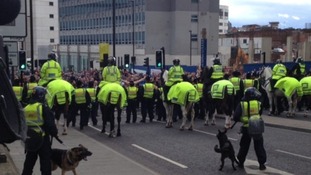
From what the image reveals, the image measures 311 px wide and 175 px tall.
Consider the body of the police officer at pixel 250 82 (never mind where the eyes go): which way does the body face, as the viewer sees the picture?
away from the camera

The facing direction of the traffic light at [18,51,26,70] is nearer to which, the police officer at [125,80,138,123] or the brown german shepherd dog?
the brown german shepherd dog

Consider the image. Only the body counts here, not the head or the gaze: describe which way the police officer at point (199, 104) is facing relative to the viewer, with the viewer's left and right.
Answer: facing away from the viewer

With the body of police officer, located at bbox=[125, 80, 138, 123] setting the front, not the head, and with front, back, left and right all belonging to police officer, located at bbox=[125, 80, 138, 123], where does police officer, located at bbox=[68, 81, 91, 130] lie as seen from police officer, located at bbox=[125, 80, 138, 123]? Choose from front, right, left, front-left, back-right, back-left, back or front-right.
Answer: back-left

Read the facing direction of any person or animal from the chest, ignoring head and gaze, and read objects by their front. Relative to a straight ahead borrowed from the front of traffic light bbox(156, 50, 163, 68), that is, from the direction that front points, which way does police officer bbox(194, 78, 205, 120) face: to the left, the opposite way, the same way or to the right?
the opposite way

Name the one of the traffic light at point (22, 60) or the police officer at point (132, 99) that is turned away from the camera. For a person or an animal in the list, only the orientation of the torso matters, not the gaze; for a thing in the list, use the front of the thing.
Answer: the police officer

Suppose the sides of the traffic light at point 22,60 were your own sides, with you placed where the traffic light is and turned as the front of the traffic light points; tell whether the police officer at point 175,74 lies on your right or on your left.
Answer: on your left

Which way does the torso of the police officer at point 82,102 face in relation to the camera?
away from the camera

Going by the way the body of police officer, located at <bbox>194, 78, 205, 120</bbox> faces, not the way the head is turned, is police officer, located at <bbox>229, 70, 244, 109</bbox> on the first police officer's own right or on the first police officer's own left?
on the first police officer's own right

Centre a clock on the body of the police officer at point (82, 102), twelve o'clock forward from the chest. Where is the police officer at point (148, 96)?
the police officer at point (148, 96) is roughly at 2 o'clock from the police officer at point (82, 102).

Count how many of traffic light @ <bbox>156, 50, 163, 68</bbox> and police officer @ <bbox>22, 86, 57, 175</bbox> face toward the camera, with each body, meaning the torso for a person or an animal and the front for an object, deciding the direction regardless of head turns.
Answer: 1

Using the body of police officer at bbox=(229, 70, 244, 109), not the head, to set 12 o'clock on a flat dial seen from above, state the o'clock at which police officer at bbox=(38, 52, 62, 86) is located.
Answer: police officer at bbox=(38, 52, 62, 86) is roughly at 8 o'clock from police officer at bbox=(229, 70, 244, 109).
